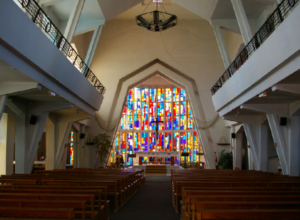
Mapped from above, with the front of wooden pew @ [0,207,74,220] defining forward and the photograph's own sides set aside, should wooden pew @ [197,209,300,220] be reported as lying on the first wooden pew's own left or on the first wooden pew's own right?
on the first wooden pew's own right

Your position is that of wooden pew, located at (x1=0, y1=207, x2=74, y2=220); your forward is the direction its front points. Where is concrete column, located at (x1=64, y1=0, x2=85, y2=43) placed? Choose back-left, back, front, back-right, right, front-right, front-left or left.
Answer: front

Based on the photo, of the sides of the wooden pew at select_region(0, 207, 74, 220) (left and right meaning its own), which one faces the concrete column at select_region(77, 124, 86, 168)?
front

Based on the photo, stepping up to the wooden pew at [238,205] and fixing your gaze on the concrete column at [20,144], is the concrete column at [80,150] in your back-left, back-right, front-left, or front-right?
front-right

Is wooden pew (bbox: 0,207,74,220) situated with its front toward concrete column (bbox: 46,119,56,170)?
yes

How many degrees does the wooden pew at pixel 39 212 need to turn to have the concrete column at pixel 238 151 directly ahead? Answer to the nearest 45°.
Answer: approximately 45° to its right

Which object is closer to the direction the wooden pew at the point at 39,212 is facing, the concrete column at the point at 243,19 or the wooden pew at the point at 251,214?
the concrete column

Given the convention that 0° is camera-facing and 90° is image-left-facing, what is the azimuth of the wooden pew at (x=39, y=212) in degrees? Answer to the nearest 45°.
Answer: approximately 180°

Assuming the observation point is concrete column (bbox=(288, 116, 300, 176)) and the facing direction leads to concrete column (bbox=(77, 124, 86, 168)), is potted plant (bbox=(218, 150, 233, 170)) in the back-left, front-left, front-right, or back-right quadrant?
front-right

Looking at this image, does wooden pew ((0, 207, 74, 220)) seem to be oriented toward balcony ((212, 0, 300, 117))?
no

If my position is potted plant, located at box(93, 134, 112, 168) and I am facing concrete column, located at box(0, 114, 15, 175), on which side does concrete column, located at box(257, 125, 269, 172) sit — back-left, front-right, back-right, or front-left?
front-left

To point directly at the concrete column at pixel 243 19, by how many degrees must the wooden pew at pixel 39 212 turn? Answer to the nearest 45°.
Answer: approximately 45° to its right

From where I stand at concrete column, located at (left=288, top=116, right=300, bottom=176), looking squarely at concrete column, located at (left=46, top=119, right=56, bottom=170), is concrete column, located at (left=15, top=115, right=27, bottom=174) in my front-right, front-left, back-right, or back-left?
front-left

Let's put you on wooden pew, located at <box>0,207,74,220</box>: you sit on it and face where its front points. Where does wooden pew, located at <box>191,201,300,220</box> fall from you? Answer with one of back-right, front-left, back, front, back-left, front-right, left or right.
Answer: right
